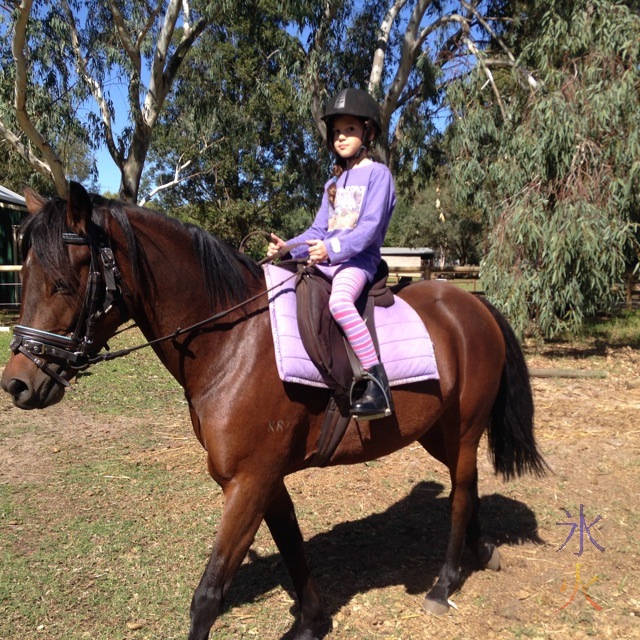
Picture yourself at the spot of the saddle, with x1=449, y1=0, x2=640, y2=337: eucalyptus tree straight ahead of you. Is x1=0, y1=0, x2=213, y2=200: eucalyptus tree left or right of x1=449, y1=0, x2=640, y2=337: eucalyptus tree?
left

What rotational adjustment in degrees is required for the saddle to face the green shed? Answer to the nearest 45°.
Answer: approximately 45° to its right

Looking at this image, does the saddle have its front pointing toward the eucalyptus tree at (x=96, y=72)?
no

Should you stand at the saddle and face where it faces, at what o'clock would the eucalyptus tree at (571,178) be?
The eucalyptus tree is roughly at 4 o'clock from the saddle.

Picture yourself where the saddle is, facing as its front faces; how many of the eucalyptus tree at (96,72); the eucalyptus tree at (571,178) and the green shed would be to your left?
0

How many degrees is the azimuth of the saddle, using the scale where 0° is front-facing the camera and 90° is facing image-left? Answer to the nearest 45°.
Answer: approximately 90°
